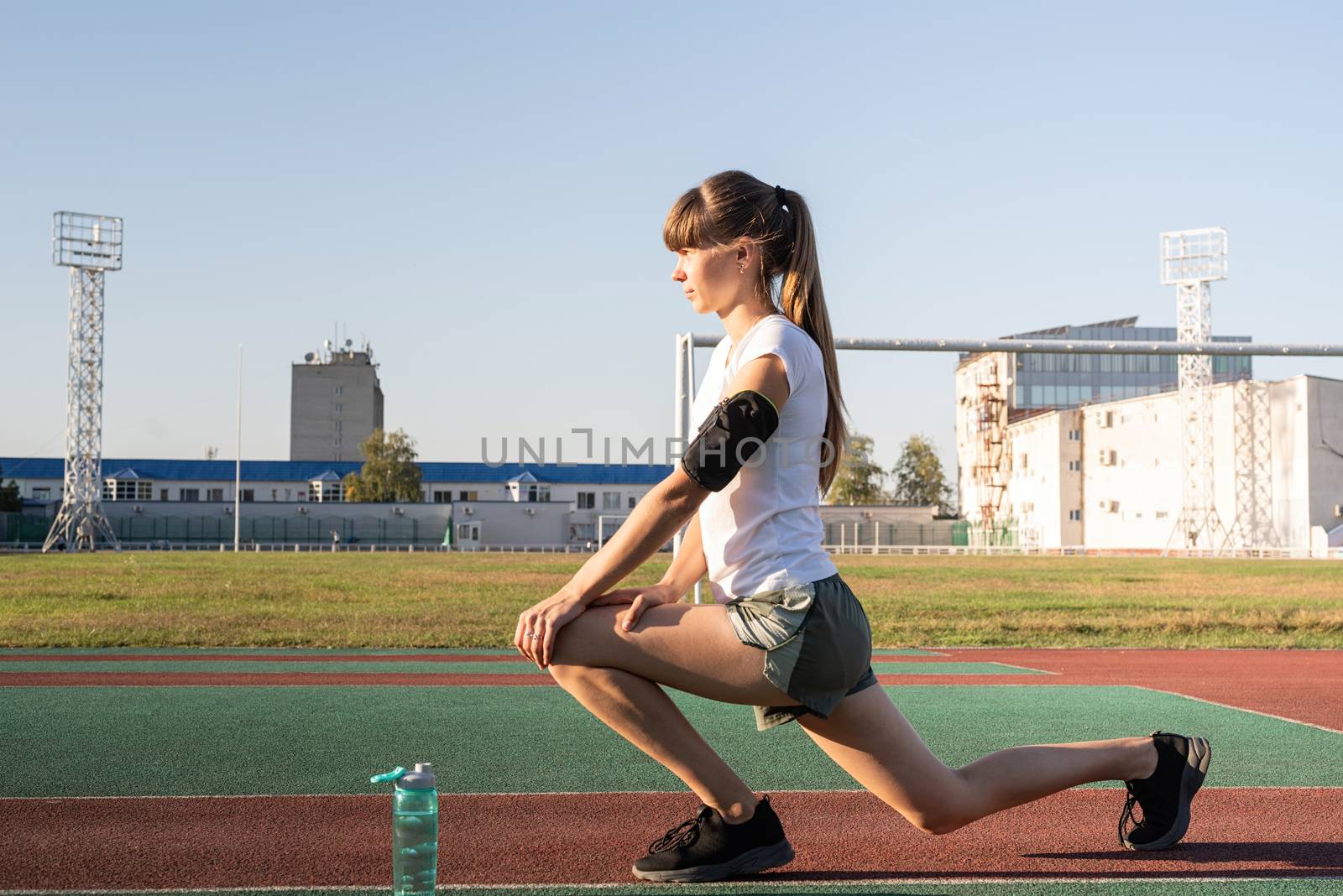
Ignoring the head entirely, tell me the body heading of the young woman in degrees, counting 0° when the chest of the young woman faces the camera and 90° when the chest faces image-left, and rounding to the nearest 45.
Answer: approximately 90°

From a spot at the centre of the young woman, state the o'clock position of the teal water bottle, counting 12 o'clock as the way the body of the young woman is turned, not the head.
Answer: The teal water bottle is roughly at 12 o'clock from the young woman.
